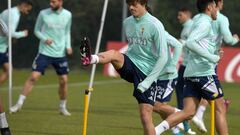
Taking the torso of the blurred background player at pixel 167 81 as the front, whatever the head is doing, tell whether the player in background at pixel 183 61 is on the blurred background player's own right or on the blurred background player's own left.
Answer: on the blurred background player's own right

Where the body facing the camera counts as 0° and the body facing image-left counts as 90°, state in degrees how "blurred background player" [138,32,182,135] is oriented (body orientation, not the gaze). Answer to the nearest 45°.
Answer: approximately 90°

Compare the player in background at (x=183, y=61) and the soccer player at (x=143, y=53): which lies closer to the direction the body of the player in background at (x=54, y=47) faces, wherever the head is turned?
the soccer player

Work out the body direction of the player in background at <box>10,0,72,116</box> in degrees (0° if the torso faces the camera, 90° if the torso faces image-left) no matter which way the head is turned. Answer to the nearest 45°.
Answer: approximately 0°
